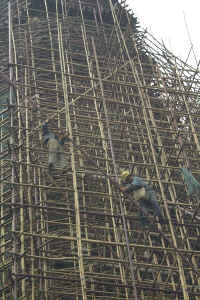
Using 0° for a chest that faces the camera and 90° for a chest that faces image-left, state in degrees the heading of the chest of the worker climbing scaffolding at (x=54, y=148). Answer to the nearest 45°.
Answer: approximately 180°

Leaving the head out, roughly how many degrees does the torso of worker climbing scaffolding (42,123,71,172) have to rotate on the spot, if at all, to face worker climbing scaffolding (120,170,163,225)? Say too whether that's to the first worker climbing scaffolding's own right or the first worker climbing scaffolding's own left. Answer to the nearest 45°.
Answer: approximately 90° to the first worker climbing scaffolding's own right
